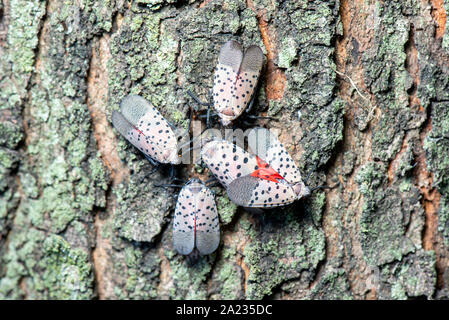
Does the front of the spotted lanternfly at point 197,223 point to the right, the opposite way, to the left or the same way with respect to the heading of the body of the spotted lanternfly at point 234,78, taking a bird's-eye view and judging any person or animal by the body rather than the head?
the opposite way

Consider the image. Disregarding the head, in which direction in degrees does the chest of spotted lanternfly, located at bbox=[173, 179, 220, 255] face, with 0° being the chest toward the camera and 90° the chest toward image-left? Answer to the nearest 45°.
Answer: approximately 180°

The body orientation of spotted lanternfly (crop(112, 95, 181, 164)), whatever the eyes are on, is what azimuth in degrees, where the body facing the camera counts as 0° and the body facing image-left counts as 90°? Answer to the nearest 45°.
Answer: approximately 315°

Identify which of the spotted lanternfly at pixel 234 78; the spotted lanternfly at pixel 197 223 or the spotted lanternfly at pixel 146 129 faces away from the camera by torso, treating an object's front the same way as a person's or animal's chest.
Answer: the spotted lanternfly at pixel 197 223

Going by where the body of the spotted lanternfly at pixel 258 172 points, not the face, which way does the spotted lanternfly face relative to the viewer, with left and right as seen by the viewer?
facing the viewer and to the right of the viewer
